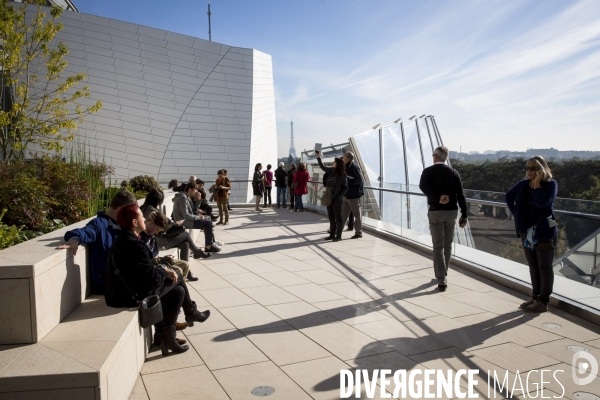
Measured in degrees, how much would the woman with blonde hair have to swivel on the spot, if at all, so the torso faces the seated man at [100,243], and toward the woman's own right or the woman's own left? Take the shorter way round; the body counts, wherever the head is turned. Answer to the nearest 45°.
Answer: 0° — they already face them

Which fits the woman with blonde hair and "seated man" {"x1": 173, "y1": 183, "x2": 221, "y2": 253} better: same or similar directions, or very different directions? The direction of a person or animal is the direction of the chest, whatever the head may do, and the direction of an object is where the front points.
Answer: very different directions

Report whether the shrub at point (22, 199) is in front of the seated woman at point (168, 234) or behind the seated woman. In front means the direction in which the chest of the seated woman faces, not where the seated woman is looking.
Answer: behind

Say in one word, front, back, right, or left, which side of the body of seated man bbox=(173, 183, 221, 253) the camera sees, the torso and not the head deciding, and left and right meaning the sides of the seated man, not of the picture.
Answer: right

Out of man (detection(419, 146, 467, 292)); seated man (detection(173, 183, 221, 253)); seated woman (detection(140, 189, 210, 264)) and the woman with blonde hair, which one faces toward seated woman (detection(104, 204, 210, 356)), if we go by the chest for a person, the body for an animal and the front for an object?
the woman with blonde hair

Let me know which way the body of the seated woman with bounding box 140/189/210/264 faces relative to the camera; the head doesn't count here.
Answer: to the viewer's right

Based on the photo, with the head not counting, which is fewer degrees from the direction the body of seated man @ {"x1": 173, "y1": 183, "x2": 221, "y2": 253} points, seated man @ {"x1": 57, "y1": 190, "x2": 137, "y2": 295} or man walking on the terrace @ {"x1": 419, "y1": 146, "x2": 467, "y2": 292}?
the man walking on the terrace

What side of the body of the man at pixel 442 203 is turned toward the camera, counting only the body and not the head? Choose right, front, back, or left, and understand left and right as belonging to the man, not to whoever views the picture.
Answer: back

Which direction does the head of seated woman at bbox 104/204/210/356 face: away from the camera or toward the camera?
away from the camera
